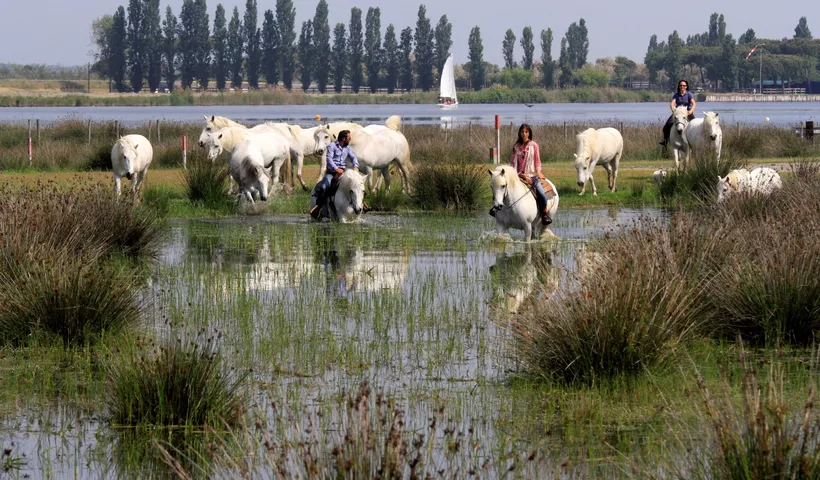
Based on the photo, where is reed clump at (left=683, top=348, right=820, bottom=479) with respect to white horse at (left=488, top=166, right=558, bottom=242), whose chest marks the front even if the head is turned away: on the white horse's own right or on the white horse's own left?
on the white horse's own left

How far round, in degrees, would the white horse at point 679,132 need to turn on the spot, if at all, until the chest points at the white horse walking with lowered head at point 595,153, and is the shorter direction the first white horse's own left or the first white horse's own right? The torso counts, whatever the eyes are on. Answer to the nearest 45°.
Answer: approximately 45° to the first white horse's own right

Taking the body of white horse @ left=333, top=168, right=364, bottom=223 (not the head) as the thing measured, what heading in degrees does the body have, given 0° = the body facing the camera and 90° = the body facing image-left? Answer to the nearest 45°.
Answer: approximately 315°

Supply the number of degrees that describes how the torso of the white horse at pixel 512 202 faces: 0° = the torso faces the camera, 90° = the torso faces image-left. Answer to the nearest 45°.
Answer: approximately 45°

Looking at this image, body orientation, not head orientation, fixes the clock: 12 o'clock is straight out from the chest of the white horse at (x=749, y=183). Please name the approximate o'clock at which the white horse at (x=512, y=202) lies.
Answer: the white horse at (x=512, y=202) is roughly at 11 o'clock from the white horse at (x=749, y=183).

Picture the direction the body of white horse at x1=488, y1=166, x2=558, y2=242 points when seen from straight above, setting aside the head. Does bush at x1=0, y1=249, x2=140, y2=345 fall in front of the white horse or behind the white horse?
in front

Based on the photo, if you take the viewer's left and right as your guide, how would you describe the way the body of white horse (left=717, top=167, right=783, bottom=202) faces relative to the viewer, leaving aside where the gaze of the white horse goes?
facing to the left of the viewer
